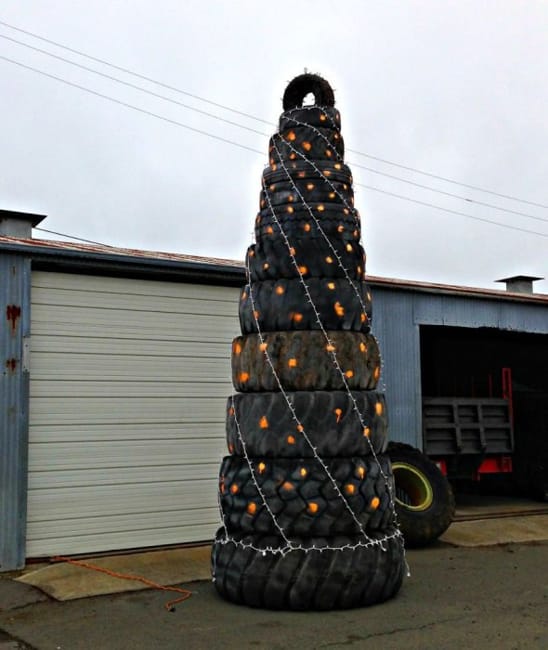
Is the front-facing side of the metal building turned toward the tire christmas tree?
yes

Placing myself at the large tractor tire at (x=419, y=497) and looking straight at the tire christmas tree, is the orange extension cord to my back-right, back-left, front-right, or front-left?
front-right

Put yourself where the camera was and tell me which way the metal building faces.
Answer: facing the viewer and to the right of the viewer

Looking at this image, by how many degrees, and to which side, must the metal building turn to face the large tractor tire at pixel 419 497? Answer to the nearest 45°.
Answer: approximately 45° to its left
